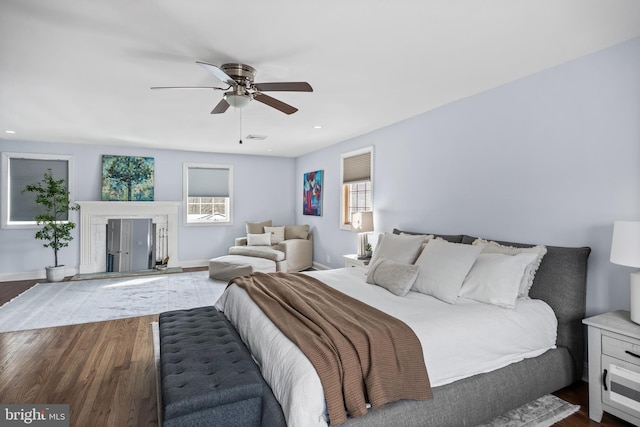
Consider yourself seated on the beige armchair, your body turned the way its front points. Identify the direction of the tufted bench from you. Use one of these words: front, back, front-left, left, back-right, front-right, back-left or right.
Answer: front-left

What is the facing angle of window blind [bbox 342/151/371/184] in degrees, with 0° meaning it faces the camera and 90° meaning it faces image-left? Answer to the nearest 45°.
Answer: approximately 45°

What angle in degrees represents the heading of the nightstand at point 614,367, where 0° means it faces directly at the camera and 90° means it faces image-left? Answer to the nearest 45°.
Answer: approximately 45°

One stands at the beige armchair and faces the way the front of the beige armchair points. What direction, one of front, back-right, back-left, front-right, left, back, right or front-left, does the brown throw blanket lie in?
front-left

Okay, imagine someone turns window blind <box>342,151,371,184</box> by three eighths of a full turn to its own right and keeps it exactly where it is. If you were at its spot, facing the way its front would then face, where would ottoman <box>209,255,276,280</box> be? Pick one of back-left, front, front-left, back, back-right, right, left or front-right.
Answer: left

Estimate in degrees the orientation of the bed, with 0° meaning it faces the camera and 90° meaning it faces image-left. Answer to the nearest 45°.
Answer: approximately 45°

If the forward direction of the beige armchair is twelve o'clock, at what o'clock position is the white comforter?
The white comforter is roughly at 10 o'clock from the beige armchair.
